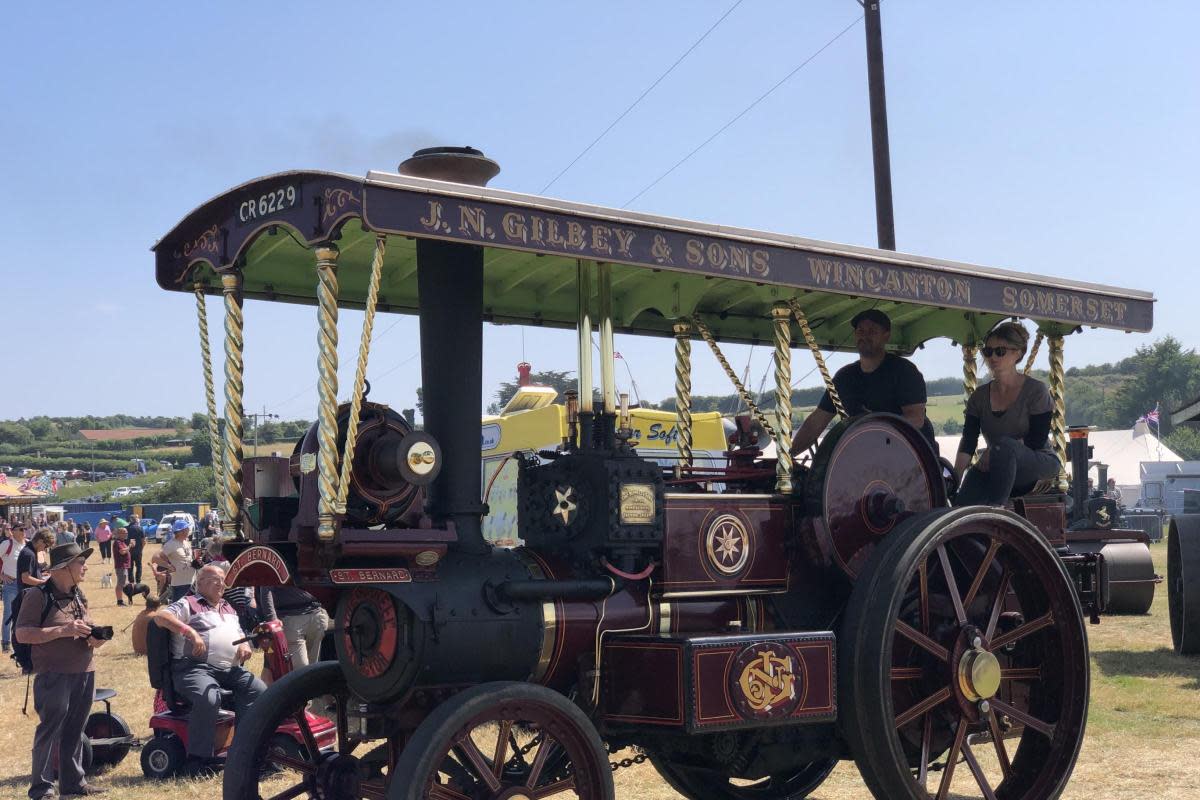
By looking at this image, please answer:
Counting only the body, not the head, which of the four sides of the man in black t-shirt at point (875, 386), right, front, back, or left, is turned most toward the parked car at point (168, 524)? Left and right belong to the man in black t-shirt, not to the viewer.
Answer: right

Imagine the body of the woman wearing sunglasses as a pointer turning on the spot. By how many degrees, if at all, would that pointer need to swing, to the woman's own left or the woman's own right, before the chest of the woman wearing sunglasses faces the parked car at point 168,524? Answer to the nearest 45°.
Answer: approximately 90° to the woman's own right

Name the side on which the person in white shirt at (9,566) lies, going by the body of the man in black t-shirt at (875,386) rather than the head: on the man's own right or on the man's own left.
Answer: on the man's own right

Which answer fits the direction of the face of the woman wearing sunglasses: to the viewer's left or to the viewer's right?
to the viewer's left

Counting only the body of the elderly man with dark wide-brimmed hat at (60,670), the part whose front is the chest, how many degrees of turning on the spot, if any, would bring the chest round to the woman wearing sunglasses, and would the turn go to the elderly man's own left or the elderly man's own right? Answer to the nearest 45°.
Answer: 0° — they already face them

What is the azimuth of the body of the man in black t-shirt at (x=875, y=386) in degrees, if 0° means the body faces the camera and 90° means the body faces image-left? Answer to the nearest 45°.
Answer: approximately 45°

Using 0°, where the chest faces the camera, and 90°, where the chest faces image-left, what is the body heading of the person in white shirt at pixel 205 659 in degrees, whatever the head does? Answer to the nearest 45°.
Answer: approximately 315°

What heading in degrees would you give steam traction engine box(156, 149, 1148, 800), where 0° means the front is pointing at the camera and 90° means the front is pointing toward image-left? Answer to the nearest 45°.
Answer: approximately 45°
